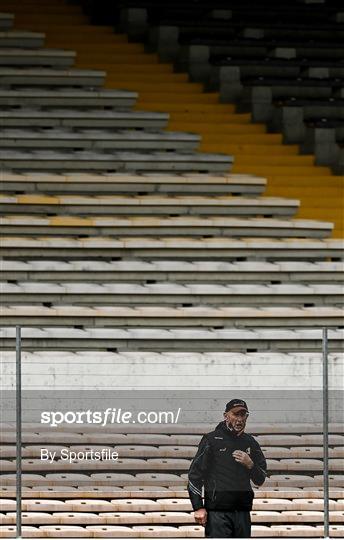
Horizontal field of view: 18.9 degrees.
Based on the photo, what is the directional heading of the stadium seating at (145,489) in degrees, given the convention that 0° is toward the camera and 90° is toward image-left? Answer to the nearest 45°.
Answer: approximately 0°

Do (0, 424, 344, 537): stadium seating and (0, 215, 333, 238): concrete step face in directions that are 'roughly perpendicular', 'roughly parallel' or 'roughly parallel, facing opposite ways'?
roughly parallel

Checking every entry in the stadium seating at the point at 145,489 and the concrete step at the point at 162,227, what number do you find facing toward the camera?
2

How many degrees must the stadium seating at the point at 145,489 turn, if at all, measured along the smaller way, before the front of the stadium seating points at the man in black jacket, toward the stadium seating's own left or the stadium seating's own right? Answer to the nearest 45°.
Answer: approximately 45° to the stadium seating's own left

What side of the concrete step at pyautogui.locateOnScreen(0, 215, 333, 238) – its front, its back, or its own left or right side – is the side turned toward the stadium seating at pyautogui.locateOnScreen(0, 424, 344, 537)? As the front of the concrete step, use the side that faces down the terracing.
front

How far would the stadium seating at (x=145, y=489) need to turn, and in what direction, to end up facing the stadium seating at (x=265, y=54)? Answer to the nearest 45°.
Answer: approximately 180°

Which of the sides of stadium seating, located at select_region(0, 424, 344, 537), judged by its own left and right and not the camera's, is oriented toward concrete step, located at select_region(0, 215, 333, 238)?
back

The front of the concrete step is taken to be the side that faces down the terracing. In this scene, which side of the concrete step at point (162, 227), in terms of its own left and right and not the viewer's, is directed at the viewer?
front

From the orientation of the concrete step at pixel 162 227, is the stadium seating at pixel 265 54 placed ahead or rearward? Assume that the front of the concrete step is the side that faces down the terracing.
rearward

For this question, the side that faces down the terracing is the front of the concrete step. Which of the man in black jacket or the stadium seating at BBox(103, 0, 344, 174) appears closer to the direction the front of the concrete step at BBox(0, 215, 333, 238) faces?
the man in black jacket

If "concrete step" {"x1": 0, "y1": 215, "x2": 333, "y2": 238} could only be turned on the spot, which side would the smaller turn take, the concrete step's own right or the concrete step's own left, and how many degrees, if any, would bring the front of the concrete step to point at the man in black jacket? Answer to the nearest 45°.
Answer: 0° — it already faces them

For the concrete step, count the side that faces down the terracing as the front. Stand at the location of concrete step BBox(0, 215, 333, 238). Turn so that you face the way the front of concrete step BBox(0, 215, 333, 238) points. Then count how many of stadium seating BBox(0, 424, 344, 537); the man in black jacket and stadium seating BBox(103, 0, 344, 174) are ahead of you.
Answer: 2
